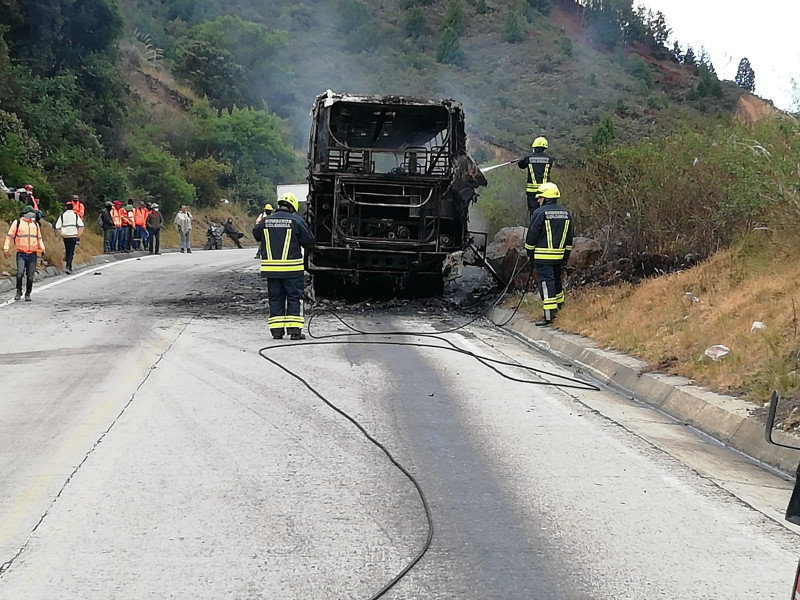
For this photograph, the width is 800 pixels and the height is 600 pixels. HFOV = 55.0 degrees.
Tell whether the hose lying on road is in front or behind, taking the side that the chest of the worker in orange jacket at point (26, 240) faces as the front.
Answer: in front

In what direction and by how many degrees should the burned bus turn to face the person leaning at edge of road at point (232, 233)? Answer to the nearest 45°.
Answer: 0° — it already faces them

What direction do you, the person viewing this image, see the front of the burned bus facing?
facing away from the viewer

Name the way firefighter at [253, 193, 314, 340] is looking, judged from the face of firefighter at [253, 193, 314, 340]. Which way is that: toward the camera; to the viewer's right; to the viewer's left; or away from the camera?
away from the camera

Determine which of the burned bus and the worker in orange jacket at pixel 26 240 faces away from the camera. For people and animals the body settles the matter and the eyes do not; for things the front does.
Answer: the burned bus

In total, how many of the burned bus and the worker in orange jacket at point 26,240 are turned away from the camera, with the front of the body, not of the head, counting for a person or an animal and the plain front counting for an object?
1

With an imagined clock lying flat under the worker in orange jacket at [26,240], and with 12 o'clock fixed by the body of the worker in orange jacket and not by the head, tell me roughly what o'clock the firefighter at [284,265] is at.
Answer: The firefighter is roughly at 11 o'clock from the worker in orange jacket.

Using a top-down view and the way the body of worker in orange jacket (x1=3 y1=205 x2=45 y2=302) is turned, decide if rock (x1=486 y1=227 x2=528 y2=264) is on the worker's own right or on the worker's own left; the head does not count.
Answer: on the worker's own left

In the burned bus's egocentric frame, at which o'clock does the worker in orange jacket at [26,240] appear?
The worker in orange jacket is roughly at 9 o'clock from the burned bus.

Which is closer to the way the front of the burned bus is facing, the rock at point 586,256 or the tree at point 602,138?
the tree

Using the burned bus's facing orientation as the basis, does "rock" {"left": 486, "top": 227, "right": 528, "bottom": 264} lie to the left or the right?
on its right

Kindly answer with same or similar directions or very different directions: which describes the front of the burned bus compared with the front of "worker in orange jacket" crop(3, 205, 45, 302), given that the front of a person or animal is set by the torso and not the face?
very different directions

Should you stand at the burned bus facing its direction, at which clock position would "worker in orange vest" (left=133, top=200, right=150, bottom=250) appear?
The worker in orange vest is roughly at 11 o'clock from the burned bus.

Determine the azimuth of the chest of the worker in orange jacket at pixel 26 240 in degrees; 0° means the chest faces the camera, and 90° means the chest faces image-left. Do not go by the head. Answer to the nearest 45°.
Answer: approximately 0°
